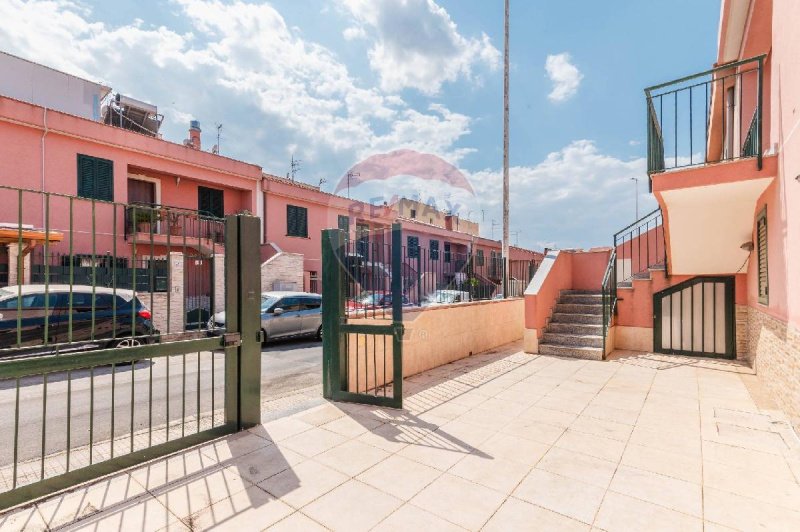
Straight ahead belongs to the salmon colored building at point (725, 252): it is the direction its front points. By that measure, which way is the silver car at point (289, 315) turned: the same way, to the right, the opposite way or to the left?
to the left

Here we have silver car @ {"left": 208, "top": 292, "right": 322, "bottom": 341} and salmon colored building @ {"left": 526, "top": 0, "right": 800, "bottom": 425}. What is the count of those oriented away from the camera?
0

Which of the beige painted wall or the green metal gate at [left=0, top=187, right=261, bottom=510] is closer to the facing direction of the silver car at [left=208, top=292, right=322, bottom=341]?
the green metal gate

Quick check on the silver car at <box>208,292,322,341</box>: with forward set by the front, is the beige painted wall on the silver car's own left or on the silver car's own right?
on the silver car's own left

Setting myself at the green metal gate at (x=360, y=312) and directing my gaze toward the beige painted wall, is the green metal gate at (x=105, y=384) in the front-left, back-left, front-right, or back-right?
back-left
